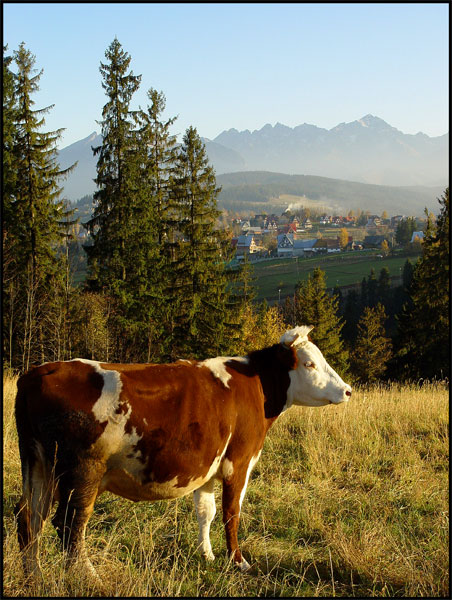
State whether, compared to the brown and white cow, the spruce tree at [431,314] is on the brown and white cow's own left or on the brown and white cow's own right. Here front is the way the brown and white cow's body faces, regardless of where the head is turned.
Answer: on the brown and white cow's own left

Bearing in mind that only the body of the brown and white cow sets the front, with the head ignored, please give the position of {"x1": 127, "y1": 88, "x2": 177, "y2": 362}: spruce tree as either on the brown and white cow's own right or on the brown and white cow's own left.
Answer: on the brown and white cow's own left

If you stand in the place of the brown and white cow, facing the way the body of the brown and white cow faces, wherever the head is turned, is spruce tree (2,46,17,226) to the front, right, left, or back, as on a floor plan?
left

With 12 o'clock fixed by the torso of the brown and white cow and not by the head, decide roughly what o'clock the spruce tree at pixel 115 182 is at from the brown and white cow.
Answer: The spruce tree is roughly at 9 o'clock from the brown and white cow.

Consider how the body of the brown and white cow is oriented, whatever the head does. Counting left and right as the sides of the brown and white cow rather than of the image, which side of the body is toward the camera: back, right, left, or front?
right

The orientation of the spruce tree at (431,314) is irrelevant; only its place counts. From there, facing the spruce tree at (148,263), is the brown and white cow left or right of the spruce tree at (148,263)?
left

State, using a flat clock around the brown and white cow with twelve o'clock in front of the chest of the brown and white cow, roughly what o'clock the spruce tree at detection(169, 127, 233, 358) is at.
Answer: The spruce tree is roughly at 9 o'clock from the brown and white cow.

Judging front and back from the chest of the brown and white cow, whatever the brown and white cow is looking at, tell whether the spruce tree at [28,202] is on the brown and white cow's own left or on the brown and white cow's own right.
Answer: on the brown and white cow's own left
